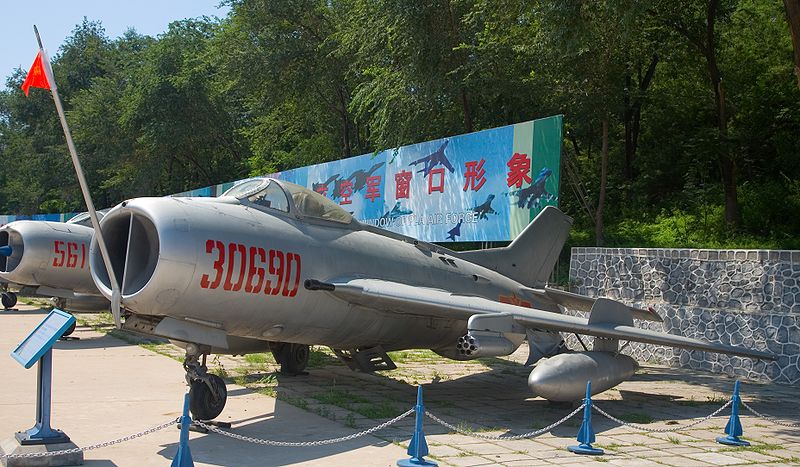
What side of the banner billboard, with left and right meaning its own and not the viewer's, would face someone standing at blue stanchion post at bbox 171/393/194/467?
front

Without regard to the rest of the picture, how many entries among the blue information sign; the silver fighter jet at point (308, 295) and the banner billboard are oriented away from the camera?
0

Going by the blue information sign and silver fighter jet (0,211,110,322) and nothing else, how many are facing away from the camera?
0

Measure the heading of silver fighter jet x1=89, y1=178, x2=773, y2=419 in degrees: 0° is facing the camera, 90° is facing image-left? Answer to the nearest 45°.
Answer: approximately 45°

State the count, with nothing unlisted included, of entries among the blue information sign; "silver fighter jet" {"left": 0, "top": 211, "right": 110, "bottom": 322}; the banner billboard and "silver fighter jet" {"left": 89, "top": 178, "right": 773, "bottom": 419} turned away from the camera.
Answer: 0

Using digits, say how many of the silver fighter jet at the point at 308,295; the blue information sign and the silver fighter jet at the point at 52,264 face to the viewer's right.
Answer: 0

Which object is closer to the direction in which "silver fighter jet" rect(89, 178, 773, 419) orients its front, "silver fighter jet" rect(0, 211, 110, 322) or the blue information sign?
the blue information sign

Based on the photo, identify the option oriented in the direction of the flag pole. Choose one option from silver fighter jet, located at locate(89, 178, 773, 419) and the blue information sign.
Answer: the silver fighter jet

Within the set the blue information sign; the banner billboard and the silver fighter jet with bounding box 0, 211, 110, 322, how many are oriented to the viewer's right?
0

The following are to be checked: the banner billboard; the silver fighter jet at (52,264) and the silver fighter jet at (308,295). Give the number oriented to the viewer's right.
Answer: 0

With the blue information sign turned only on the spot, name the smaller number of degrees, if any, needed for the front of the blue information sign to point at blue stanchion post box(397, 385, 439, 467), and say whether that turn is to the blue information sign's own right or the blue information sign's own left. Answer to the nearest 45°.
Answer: approximately 135° to the blue information sign's own left

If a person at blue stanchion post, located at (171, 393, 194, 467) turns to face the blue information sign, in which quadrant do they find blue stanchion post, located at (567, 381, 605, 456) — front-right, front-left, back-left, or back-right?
back-right

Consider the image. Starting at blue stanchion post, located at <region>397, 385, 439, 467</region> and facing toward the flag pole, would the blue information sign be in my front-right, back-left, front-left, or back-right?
front-left
